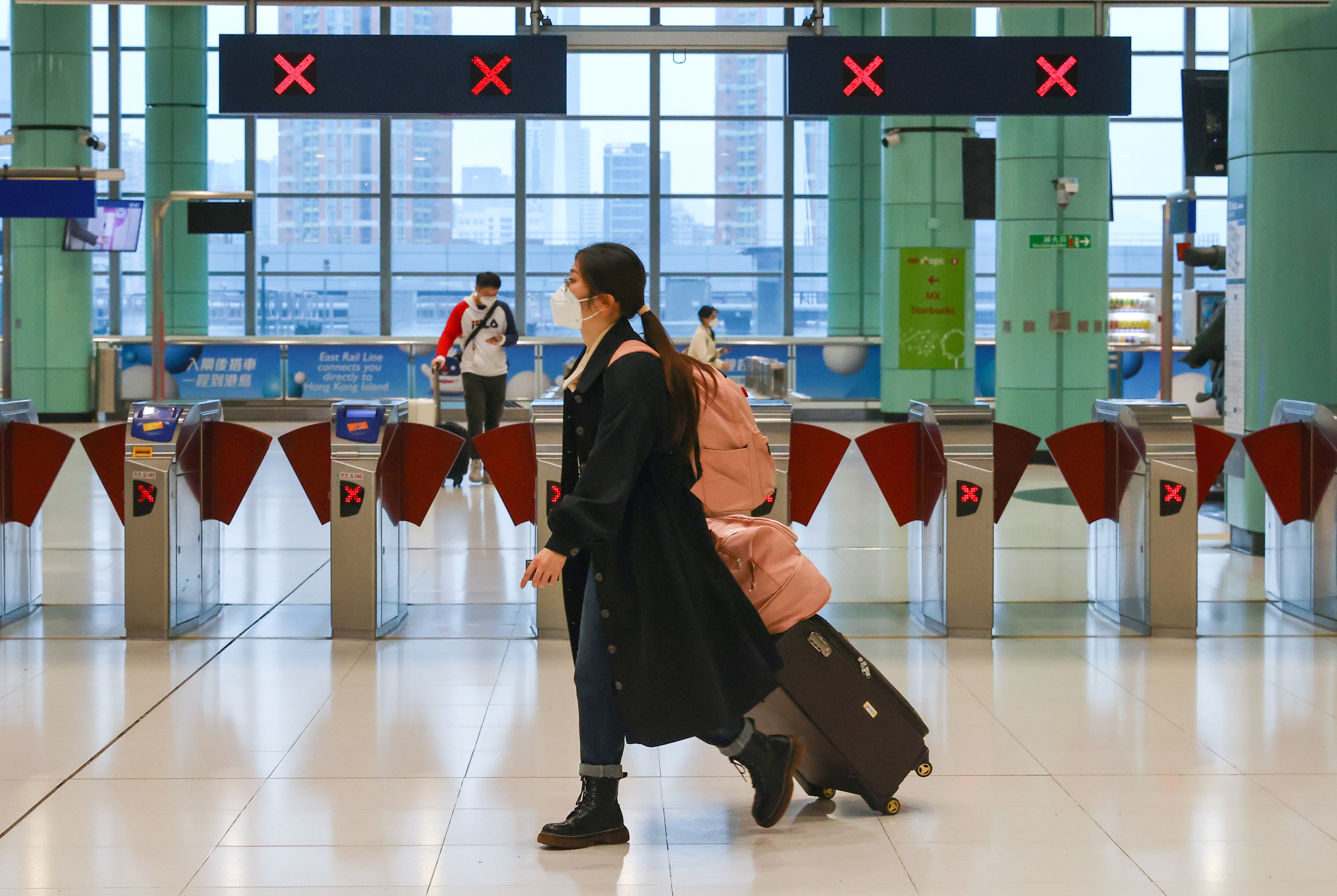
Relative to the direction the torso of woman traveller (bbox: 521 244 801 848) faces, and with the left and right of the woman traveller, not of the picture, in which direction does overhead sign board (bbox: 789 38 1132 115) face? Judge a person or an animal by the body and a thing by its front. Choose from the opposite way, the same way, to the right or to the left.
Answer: to the left

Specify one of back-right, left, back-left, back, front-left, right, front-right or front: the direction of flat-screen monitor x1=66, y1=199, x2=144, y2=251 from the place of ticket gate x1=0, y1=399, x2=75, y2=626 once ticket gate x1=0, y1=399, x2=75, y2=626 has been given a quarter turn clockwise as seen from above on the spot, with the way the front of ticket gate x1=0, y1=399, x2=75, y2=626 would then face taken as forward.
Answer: right

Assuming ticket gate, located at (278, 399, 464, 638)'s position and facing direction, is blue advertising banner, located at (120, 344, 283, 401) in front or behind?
behind
